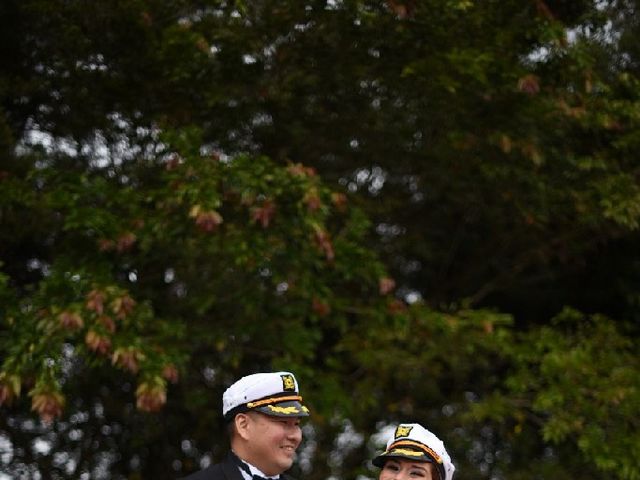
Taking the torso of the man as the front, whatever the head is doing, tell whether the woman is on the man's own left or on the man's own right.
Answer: on the man's own left

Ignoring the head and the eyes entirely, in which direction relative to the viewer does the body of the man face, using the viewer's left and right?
facing the viewer and to the right of the viewer

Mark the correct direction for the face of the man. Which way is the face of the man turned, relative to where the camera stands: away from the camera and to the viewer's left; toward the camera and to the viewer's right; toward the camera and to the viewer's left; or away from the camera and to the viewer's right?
toward the camera and to the viewer's right
